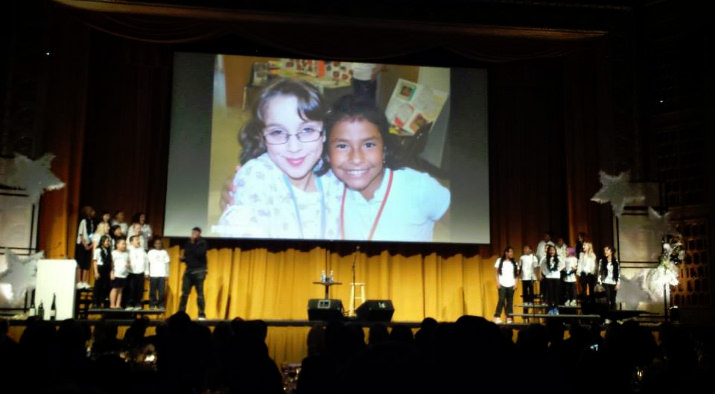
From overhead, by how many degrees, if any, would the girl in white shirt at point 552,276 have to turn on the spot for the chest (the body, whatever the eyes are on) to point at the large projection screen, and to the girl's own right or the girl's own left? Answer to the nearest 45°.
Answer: approximately 90° to the girl's own right

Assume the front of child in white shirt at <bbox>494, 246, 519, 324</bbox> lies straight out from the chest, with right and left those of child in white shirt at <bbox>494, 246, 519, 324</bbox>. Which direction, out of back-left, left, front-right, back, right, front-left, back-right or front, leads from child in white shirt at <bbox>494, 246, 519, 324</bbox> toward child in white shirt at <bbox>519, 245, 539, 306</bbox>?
back-left

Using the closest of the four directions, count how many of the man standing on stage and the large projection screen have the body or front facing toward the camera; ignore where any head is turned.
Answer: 2

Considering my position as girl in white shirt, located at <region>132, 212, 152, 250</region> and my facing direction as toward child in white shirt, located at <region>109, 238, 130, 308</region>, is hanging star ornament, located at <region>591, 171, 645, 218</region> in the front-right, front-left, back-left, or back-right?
back-left

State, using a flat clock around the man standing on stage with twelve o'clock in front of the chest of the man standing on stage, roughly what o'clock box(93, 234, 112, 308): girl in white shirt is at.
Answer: The girl in white shirt is roughly at 3 o'clock from the man standing on stage.

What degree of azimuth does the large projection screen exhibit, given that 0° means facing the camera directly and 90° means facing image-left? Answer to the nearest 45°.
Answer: approximately 0°

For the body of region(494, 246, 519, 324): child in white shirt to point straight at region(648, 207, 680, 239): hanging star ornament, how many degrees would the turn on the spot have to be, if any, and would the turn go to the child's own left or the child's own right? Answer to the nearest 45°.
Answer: approximately 90° to the child's own left

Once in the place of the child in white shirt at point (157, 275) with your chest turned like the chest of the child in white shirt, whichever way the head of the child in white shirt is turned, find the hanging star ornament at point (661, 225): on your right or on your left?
on your left

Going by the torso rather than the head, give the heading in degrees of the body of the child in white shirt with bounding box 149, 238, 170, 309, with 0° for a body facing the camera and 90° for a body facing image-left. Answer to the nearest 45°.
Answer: approximately 0°
